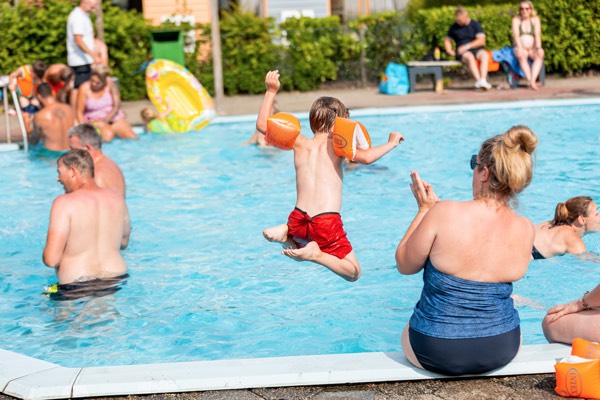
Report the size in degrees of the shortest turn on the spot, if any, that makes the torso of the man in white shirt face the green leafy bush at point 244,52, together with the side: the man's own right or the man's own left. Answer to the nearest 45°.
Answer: approximately 45° to the man's own left

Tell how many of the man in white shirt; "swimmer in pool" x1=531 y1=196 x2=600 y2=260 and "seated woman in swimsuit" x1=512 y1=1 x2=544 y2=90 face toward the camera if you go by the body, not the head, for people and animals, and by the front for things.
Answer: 1

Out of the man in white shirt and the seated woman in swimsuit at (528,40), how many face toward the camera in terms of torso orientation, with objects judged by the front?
1

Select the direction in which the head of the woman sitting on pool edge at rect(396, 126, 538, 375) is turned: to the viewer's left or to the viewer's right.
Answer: to the viewer's left

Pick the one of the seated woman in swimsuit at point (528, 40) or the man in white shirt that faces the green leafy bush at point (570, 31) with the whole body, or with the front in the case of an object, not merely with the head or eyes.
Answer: the man in white shirt

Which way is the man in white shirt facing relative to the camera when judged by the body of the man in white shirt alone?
to the viewer's right

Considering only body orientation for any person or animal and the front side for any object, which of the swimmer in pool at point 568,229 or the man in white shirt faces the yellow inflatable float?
the man in white shirt

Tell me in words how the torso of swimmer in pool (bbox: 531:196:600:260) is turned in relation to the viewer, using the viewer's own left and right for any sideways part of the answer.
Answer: facing away from the viewer and to the right of the viewer

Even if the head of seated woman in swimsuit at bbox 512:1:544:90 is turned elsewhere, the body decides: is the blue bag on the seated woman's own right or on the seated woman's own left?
on the seated woman's own right

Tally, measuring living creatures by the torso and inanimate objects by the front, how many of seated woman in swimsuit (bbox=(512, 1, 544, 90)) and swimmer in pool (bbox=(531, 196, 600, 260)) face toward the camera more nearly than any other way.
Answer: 1

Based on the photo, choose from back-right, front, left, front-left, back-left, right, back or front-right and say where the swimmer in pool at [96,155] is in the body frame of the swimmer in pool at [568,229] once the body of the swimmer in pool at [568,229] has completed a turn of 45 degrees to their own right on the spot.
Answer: back

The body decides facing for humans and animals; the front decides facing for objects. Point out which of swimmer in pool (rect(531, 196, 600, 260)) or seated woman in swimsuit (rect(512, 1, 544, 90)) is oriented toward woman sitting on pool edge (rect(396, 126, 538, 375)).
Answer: the seated woman in swimsuit

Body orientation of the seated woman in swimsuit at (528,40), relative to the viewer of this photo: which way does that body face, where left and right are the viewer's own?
facing the viewer

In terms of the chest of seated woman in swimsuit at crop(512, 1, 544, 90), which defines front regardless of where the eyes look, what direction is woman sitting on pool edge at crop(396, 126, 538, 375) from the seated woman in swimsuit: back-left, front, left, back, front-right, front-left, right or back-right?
front
